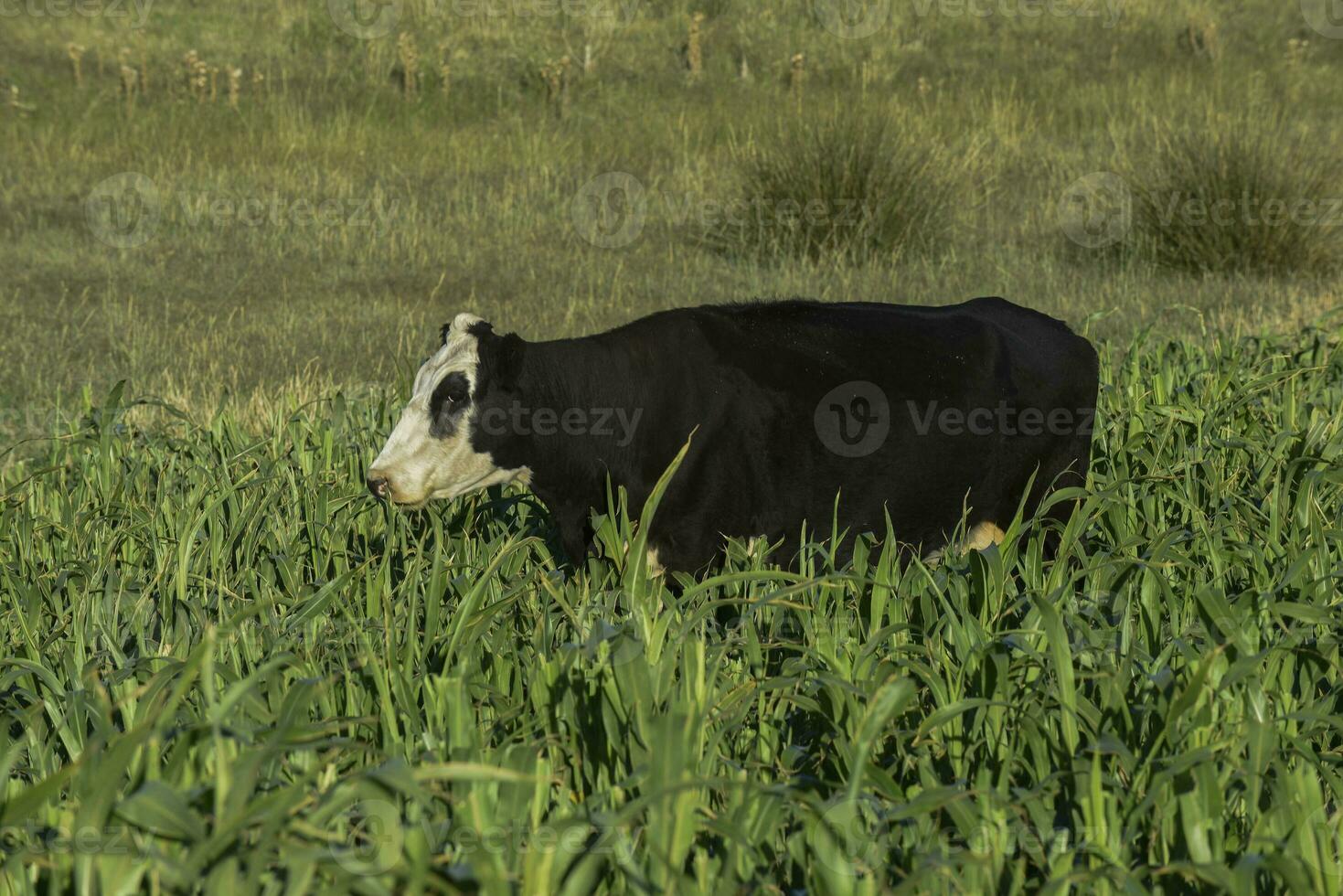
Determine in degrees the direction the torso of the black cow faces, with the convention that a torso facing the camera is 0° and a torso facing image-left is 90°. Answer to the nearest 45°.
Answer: approximately 90°

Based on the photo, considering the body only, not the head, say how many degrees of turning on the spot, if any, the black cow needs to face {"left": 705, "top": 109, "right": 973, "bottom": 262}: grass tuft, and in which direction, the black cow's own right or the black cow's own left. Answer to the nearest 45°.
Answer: approximately 90° to the black cow's own right

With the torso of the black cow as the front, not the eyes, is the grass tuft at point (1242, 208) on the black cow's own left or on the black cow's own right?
on the black cow's own right
